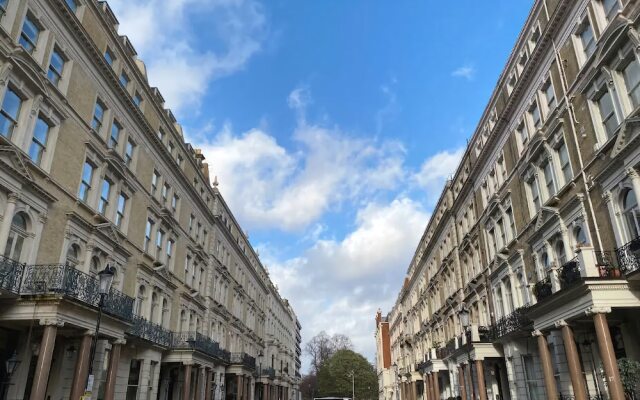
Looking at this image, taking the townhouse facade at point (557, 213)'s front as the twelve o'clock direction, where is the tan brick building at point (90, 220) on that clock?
The tan brick building is roughly at 1 o'clock from the townhouse facade.

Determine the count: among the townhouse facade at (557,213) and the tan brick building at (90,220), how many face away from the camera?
0

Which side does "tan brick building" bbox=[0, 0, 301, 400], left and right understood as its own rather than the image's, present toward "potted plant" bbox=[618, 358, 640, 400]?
front

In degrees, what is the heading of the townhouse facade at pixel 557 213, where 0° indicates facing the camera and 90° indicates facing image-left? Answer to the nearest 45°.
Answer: approximately 45°

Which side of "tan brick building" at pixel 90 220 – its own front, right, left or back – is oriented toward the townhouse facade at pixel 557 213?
front

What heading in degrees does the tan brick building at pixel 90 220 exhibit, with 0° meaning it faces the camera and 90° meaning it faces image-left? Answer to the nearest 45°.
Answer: approximately 315°
